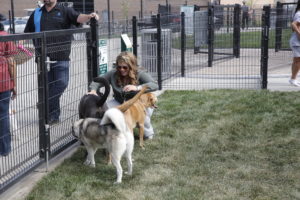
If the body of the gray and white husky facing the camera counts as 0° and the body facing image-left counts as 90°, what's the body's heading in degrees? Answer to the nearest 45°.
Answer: approximately 135°

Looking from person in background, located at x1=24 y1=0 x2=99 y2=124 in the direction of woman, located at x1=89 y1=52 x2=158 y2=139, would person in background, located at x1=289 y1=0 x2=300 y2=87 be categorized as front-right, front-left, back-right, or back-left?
front-left

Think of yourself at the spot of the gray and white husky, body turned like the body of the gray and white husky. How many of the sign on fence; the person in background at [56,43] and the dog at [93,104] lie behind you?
0

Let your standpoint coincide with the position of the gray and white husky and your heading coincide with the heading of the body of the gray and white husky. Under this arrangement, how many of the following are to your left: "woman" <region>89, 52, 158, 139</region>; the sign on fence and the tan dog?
0
